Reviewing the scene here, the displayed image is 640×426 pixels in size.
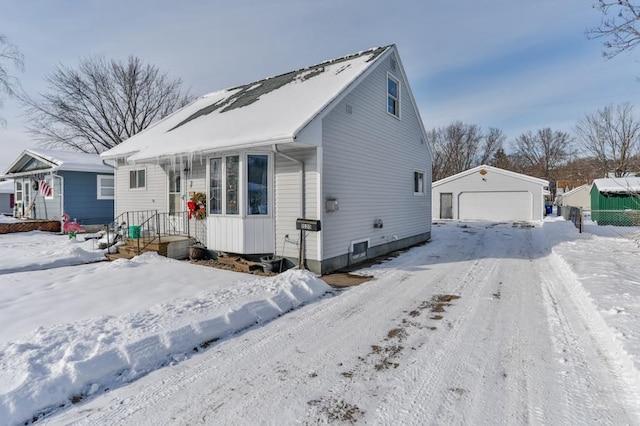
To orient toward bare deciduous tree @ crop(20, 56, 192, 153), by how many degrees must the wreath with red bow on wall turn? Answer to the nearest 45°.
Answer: approximately 135° to its right

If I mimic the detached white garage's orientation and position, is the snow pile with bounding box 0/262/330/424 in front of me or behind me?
in front

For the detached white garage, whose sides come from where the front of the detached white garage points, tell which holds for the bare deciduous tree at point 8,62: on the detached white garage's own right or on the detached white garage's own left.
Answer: on the detached white garage's own right

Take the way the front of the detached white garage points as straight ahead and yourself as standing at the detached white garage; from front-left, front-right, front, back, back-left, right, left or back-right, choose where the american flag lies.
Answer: front-right

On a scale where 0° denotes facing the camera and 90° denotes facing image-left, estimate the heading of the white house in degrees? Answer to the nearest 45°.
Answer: approximately 45°

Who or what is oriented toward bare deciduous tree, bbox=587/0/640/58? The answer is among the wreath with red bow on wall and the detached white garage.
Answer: the detached white garage
